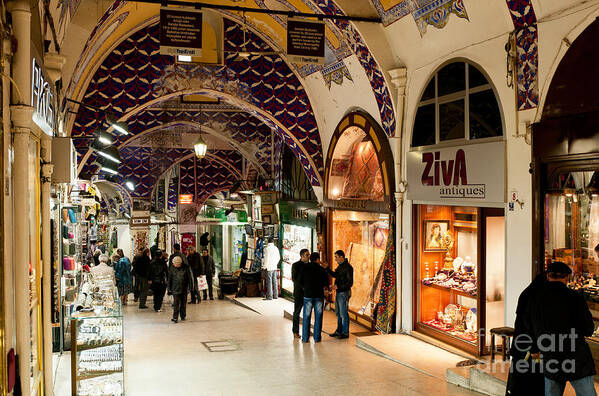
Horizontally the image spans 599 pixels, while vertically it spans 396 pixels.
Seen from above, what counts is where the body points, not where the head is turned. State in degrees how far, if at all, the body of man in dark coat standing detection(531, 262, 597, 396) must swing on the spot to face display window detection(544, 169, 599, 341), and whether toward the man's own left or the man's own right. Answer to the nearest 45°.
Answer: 0° — they already face it

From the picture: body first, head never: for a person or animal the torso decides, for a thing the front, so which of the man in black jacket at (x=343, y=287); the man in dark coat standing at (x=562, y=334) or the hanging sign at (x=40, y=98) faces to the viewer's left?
the man in black jacket

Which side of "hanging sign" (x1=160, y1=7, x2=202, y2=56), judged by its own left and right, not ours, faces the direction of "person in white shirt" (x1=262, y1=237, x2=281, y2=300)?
back

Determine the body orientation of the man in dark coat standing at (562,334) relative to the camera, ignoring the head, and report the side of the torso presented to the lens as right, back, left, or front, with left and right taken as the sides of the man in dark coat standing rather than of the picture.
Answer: back

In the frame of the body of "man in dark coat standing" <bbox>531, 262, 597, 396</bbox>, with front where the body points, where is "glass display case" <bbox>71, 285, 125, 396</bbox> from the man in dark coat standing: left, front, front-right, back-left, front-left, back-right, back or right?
left

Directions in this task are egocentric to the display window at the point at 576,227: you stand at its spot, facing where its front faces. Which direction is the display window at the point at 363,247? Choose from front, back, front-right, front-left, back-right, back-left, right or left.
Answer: right

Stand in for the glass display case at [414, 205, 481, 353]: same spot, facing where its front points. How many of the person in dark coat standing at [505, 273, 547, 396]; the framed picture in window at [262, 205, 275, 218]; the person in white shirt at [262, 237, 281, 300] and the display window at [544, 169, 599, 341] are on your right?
2

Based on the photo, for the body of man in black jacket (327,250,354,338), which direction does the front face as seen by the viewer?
to the viewer's left

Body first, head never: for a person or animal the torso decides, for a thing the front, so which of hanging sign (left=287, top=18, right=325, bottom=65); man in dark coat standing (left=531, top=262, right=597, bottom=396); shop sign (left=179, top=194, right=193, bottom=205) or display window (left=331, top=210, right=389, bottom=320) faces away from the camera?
the man in dark coat standing

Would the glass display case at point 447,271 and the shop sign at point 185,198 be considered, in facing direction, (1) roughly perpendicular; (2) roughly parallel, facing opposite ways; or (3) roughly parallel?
roughly perpendicular

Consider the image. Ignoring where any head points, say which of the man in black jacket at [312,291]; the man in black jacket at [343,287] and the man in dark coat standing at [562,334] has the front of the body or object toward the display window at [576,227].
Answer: the man in dark coat standing

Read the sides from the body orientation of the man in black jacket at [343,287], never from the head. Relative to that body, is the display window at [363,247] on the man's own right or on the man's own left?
on the man's own right

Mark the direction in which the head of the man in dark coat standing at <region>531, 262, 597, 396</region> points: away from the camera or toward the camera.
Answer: away from the camera
